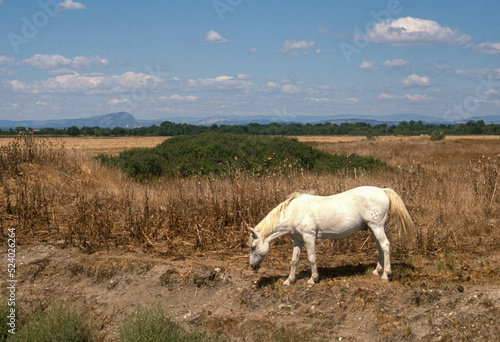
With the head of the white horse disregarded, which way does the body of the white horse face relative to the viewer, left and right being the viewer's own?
facing to the left of the viewer

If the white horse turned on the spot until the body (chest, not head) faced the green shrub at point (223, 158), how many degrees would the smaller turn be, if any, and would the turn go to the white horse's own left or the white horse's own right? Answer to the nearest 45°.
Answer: approximately 90° to the white horse's own right
